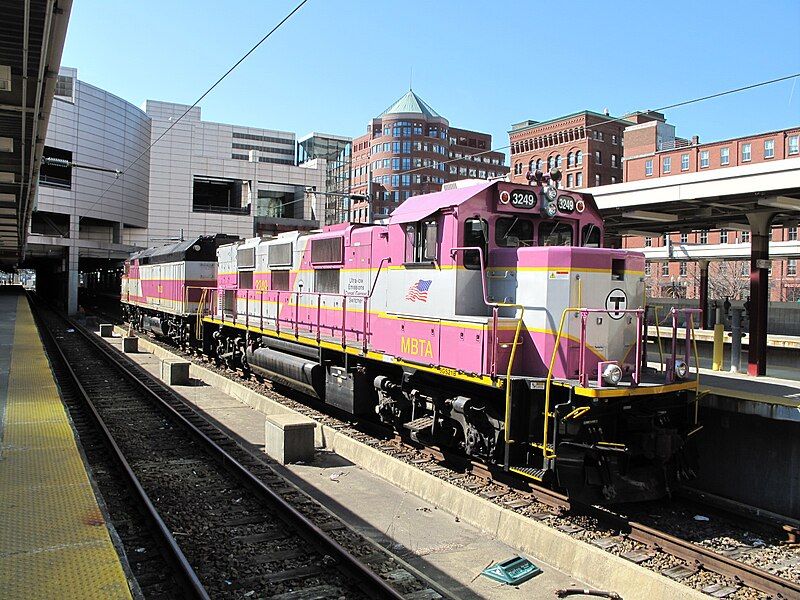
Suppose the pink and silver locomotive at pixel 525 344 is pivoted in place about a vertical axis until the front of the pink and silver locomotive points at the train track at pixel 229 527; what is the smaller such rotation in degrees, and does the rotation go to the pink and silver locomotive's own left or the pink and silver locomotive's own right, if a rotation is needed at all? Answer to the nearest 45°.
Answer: approximately 135° to the pink and silver locomotive's own right

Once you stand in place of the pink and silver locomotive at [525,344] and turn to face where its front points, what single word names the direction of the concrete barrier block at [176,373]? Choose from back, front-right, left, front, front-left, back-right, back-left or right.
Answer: back

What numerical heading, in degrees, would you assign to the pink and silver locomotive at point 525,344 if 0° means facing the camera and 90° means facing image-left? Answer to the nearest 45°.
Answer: approximately 315°

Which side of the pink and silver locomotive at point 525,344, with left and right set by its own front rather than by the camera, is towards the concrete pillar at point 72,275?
back

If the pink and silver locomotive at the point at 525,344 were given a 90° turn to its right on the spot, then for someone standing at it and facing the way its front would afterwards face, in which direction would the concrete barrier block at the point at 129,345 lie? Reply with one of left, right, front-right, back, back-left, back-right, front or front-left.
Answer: right
